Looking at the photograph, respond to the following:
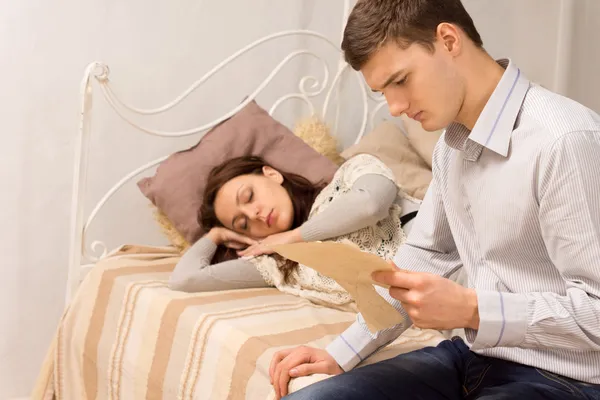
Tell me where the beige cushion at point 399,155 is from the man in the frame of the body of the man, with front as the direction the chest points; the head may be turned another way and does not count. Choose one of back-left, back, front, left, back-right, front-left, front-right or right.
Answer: back-right

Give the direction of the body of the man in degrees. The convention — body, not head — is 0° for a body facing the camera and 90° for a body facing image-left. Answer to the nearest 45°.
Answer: approximately 45°

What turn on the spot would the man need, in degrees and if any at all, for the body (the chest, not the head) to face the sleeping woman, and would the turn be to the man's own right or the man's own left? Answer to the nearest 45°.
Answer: approximately 90° to the man's own right

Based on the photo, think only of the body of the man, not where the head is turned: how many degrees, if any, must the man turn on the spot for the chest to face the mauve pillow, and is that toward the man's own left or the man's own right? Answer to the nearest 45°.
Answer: approximately 90° to the man's own right
